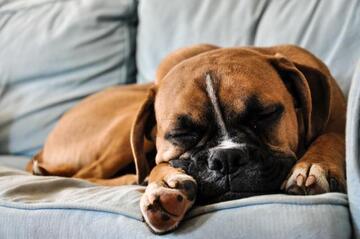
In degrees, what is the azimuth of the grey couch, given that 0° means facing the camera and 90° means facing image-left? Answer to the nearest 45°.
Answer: approximately 0°
